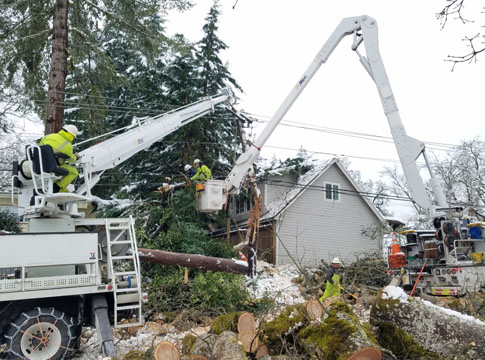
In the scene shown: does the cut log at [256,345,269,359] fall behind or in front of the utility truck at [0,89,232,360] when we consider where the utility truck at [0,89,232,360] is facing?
behind

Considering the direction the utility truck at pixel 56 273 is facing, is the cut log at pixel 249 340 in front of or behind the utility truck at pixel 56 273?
behind

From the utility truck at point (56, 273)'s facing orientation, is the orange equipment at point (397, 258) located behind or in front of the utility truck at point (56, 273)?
behind

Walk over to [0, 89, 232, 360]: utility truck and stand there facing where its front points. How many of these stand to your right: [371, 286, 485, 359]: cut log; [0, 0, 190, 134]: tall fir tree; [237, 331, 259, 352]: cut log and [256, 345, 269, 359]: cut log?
1

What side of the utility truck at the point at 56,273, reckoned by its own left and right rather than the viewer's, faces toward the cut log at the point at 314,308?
back

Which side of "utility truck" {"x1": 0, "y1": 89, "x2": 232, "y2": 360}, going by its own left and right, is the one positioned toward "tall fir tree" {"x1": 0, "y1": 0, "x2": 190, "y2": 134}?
right

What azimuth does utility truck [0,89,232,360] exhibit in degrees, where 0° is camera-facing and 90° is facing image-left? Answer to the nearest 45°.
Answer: approximately 90°

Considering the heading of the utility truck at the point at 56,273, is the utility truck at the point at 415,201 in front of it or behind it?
behind

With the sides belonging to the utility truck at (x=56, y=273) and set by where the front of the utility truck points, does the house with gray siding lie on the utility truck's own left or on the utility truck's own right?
on the utility truck's own right

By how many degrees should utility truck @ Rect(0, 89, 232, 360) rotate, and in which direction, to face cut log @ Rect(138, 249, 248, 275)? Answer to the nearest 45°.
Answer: approximately 135° to its right

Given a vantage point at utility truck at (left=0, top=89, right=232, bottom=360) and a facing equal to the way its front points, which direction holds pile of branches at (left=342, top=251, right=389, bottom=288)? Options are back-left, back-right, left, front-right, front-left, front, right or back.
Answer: back-right
